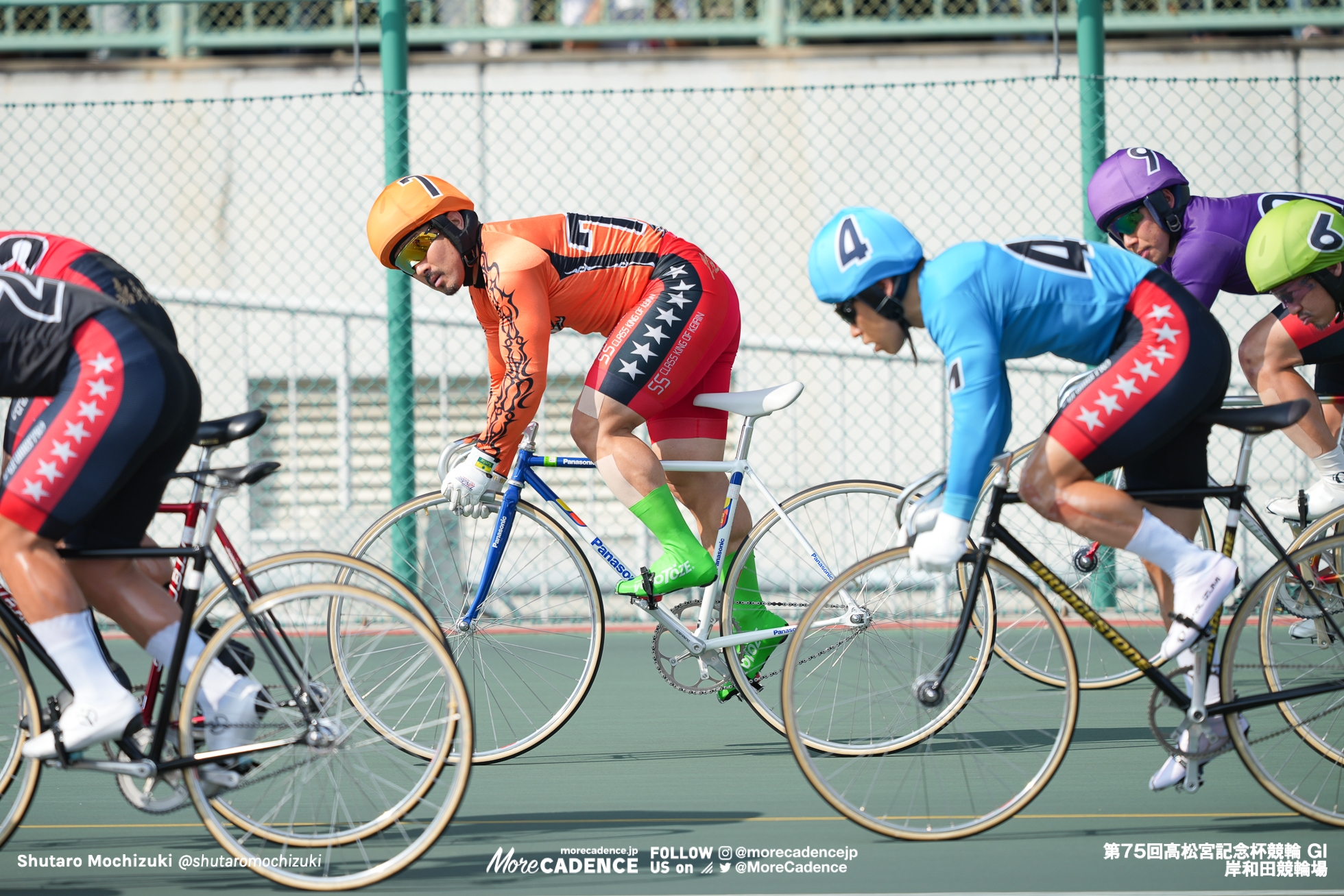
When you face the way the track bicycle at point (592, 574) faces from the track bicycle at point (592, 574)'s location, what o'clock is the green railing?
The green railing is roughly at 3 o'clock from the track bicycle.

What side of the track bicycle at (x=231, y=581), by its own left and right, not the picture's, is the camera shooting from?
left

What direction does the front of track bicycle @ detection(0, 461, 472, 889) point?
to the viewer's left

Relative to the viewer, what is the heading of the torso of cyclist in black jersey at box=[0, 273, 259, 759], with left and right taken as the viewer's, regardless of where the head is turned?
facing to the left of the viewer

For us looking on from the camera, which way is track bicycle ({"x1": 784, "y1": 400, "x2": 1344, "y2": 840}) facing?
facing to the left of the viewer

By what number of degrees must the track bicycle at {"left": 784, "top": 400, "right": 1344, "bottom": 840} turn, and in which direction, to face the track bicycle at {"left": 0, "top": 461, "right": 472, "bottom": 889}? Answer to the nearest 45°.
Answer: approximately 45° to its left

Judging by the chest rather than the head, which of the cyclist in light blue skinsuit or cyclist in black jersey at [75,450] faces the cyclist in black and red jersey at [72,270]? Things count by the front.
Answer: the cyclist in light blue skinsuit

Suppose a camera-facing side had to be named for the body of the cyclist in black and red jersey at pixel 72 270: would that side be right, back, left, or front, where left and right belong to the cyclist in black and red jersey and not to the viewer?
left

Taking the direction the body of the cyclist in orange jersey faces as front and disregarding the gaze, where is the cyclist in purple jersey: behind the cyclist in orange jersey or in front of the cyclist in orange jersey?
behind

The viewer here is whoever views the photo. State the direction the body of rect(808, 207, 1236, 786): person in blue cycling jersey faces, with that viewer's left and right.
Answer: facing to the left of the viewer
